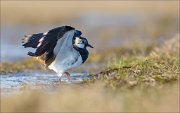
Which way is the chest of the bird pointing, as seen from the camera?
to the viewer's right
